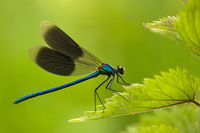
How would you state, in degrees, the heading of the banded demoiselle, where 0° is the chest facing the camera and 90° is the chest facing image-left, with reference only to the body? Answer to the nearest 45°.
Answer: approximately 270°
